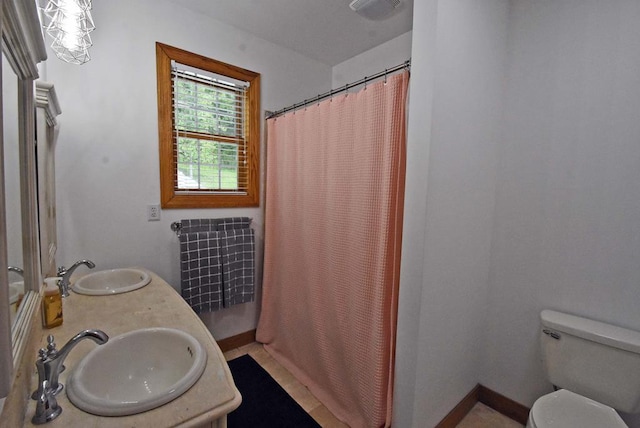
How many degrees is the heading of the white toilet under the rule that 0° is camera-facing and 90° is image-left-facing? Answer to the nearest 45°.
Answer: approximately 45°

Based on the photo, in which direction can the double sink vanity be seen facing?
to the viewer's right

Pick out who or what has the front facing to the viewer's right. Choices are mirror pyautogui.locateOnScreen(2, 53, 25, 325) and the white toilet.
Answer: the mirror

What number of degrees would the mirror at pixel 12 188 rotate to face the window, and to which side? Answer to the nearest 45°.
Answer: approximately 45° to its left

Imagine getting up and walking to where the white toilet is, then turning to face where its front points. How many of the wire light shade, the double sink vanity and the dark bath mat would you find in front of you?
3

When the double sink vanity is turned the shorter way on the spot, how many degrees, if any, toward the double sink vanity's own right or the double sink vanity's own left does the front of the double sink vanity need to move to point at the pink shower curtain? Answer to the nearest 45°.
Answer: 0° — it already faces it

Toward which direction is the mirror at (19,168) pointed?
to the viewer's right
